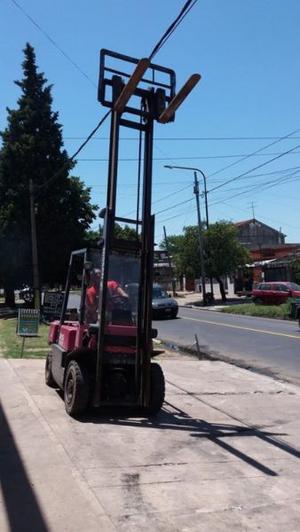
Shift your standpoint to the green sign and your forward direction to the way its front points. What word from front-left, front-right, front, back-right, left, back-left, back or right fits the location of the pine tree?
back

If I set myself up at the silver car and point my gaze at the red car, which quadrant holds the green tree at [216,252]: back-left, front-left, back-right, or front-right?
front-left

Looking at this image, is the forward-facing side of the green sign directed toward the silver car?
no

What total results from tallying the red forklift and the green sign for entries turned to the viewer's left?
0

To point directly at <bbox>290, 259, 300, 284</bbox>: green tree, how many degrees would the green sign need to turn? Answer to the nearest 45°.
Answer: approximately 135° to its left

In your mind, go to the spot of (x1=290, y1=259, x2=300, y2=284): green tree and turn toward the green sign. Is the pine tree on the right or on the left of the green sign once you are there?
right

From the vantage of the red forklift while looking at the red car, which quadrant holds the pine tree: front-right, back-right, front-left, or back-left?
front-left

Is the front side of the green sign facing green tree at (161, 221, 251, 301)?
no

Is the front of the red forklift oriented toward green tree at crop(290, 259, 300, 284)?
no

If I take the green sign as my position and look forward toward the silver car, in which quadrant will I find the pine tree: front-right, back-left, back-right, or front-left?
front-left

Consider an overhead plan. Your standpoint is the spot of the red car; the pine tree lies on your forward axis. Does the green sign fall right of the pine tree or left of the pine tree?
left

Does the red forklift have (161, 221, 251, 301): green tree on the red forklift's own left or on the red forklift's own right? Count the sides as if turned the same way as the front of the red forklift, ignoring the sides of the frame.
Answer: on the red forklift's own left

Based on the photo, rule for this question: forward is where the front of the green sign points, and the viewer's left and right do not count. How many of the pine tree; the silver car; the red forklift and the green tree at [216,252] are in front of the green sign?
1

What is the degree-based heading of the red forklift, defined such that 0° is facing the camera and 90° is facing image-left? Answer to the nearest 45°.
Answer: approximately 315°

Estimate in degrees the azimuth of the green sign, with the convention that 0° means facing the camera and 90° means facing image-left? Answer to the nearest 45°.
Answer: approximately 0°
